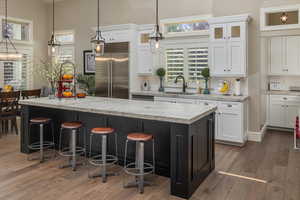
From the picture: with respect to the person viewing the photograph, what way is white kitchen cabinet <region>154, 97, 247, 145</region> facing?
facing the viewer

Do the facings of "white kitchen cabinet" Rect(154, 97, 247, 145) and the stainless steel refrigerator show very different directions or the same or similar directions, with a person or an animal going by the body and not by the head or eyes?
same or similar directions

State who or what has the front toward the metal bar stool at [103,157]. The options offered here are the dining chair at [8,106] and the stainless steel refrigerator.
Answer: the stainless steel refrigerator

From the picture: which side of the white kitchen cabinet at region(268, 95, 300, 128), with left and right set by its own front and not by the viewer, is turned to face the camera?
front

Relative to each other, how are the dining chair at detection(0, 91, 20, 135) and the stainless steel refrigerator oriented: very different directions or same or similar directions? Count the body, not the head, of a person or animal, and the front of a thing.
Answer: very different directions

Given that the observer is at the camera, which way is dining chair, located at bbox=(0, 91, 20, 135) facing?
facing away from the viewer

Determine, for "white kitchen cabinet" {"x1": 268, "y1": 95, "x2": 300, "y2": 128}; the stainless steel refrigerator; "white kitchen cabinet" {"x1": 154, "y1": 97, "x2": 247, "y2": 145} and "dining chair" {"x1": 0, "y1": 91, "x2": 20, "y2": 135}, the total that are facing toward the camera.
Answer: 3

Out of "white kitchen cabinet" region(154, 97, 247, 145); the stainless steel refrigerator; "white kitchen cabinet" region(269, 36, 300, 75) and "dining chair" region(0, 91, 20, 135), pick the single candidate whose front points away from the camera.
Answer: the dining chair

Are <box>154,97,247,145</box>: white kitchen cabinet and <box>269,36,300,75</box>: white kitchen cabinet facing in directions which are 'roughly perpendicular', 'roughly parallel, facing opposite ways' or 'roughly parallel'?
roughly parallel

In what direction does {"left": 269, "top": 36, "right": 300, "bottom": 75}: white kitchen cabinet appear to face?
toward the camera
